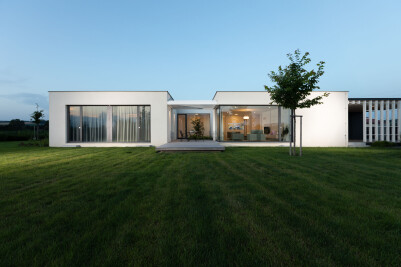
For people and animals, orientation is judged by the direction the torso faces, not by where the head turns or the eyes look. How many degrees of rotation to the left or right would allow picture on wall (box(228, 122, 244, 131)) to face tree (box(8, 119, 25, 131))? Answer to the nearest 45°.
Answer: approximately 90° to its right

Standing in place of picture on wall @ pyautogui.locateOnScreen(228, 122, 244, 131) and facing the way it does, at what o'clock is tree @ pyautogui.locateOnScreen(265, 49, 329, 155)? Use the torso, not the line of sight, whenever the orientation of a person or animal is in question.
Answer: The tree is roughly at 11 o'clock from the picture on wall.

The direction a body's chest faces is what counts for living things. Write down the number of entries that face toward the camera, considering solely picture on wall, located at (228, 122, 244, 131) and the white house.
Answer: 2

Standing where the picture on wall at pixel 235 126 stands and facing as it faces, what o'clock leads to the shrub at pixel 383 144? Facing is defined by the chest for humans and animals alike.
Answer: The shrub is roughly at 9 o'clock from the picture on wall.

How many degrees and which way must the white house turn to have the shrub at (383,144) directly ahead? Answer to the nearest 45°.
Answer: approximately 90° to its left

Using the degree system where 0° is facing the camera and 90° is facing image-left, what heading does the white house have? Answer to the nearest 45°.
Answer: approximately 0°
